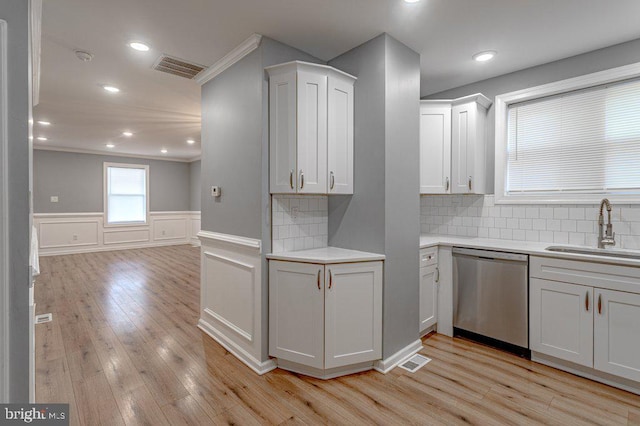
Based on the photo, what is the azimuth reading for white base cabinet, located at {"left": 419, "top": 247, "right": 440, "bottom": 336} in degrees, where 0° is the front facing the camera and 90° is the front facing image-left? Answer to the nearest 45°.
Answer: approximately 315°

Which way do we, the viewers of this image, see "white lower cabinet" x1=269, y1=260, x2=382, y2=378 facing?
facing the viewer

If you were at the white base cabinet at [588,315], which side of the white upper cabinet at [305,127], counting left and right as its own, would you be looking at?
left

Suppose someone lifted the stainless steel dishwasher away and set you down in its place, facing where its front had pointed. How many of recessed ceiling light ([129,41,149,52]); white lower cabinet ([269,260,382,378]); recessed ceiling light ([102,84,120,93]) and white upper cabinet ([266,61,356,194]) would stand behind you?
0

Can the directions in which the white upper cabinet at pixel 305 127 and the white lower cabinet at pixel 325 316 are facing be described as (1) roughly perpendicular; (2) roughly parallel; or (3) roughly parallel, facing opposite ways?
roughly parallel

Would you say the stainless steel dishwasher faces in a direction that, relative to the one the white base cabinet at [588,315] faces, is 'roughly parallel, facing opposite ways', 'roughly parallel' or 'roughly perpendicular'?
roughly parallel

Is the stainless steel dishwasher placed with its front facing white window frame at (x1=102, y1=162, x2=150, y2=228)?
no

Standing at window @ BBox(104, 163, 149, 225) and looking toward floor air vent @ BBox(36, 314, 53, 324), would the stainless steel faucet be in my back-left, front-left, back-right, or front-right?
front-left

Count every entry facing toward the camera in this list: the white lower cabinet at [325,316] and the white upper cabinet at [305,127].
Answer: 2

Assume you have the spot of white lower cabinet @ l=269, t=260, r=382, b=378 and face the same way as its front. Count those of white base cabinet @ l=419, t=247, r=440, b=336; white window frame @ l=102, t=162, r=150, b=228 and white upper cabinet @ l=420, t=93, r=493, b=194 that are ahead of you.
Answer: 0

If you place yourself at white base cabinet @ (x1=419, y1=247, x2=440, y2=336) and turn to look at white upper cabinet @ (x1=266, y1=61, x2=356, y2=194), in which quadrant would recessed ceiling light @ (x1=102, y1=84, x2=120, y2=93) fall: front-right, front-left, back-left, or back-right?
front-right

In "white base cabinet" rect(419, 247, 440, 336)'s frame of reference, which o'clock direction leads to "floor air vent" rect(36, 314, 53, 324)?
The floor air vent is roughly at 4 o'clock from the white base cabinet.

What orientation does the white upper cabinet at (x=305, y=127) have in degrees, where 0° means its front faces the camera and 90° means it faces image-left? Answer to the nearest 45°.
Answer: approximately 0°

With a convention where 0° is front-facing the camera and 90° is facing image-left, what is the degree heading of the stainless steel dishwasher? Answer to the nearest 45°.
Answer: approximately 45°
